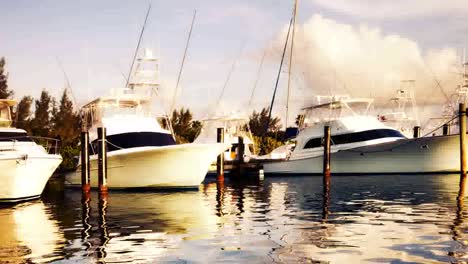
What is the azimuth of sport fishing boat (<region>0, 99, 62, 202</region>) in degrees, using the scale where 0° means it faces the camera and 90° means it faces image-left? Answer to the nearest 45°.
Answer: approximately 270°

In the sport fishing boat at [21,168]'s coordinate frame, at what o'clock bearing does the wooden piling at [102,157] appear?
The wooden piling is roughly at 11 o'clock from the sport fishing boat.

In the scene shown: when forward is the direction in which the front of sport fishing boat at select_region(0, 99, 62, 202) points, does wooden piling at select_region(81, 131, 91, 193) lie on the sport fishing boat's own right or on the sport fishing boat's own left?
on the sport fishing boat's own left
